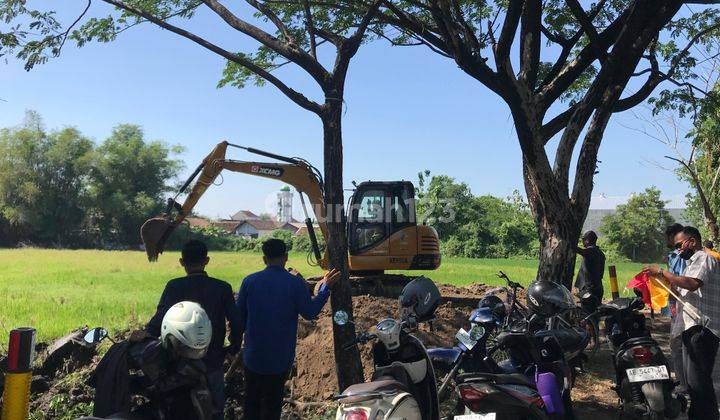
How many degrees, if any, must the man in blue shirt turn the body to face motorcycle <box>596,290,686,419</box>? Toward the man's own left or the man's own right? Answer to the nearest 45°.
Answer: approximately 90° to the man's own right

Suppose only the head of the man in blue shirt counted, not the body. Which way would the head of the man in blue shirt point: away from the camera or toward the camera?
away from the camera

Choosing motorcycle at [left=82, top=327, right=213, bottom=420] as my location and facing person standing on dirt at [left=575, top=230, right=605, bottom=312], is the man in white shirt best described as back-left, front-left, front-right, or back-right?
front-right

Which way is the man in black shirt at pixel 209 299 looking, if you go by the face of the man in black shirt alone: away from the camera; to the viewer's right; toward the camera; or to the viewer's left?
away from the camera

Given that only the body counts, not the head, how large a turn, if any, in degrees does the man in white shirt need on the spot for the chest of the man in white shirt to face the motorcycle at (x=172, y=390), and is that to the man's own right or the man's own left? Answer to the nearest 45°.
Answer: approximately 45° to the man's own left

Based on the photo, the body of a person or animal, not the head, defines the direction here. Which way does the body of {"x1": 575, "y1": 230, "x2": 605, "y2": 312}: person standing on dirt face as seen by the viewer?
to the viewer's left

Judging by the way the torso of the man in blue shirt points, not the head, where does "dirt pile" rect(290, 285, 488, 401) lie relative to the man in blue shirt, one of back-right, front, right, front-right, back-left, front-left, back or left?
front

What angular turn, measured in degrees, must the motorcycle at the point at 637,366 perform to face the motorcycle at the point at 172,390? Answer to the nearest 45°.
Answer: approximately 135° to its left

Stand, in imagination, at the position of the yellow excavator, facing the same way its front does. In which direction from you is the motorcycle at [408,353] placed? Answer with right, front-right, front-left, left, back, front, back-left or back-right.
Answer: left

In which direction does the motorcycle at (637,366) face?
away from the camera

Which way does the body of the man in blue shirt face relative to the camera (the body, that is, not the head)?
away from the camera

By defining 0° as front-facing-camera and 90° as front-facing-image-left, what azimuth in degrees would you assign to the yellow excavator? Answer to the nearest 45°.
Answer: approximately 90°

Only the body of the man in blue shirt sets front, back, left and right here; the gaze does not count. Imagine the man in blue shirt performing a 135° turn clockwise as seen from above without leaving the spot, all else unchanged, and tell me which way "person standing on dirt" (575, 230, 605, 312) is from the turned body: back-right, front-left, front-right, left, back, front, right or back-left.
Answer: left

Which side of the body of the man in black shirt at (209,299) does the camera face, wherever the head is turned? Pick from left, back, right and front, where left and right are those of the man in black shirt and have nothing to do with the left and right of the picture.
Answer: back
